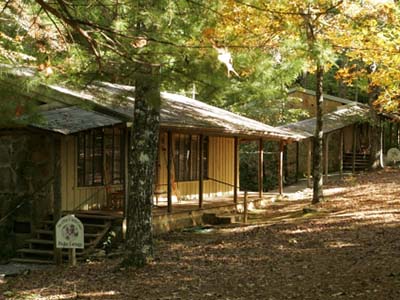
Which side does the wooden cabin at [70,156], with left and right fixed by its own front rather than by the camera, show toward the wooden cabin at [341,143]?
left

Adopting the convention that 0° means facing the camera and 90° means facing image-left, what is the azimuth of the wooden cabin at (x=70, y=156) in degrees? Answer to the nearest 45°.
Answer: approximately 315°

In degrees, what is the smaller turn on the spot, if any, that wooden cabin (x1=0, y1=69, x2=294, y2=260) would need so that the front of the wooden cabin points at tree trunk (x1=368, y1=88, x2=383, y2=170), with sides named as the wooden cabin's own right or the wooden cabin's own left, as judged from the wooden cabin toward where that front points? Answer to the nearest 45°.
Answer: approximately 90° to the wooden cabin's own left

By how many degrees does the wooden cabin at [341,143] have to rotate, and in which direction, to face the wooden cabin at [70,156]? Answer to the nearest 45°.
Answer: approximately 45° to its right

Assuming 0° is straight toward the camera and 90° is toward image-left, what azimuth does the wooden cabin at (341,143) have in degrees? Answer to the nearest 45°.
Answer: approximately 315°

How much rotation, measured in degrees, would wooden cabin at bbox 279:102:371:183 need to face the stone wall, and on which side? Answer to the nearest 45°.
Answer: approximately 45° to its right
